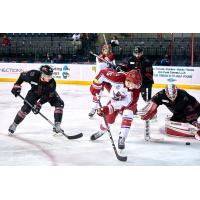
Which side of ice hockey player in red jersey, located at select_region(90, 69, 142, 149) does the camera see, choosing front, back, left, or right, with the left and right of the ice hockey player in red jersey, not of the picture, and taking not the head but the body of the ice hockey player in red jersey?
front

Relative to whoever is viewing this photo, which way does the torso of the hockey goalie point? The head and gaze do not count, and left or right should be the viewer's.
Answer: facing the viewer

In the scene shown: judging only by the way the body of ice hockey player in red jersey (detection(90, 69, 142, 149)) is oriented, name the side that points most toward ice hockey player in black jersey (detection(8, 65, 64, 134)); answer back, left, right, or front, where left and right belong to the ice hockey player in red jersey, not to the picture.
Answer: right

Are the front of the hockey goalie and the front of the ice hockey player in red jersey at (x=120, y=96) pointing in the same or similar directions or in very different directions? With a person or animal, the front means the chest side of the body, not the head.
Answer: same or similar directions

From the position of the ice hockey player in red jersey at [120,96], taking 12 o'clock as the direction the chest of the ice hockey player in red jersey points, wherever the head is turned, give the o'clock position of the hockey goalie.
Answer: The hockey goalie is roughly at 8 o'clock from the ice hockey player in red jersey.

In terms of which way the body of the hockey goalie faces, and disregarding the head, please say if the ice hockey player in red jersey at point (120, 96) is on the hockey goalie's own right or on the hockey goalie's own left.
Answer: on the hockey goalie's own right
